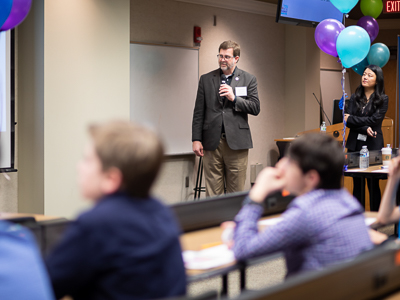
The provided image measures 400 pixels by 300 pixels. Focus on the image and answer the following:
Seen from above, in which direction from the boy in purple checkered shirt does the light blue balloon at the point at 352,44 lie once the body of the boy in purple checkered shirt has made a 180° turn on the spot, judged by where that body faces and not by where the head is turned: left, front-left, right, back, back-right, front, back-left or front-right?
back-left

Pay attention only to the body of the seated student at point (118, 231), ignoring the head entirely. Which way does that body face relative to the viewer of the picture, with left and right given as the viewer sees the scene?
facing away from the viewer and to the left of the viewer

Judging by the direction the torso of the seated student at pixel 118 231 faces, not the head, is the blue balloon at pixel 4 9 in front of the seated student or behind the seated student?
in front

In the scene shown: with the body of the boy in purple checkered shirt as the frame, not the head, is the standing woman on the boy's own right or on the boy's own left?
on the boy's own right

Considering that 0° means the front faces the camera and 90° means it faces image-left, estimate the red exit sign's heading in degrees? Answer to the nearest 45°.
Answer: approximately 0°

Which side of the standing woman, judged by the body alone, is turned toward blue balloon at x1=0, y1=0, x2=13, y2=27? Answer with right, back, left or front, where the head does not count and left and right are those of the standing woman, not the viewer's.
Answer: front

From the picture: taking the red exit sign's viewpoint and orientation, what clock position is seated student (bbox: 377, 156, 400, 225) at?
The seated student is roughly at 12 o'clock from the red exit sign.

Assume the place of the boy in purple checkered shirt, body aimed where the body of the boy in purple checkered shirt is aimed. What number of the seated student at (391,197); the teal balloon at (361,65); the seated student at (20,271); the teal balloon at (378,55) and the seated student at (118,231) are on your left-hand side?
2

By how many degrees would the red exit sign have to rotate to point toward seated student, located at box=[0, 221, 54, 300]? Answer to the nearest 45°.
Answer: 0° — it already faces them

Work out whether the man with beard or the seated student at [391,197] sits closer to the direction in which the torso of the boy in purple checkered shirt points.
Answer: the man with beard

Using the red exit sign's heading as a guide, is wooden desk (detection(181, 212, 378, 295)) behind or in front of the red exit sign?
in front

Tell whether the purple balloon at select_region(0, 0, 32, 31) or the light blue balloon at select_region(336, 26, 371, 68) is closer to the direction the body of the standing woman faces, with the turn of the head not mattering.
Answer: the purple balloon

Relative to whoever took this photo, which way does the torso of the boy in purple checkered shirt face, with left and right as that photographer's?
facing away from the viewer and to the left of the viewer
